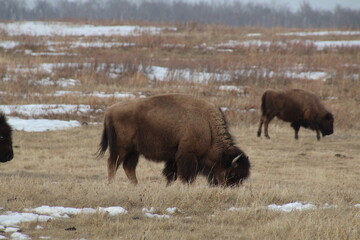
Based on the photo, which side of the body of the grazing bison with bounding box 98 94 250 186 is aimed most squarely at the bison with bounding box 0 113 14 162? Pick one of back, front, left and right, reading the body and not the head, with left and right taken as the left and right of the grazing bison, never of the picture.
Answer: back

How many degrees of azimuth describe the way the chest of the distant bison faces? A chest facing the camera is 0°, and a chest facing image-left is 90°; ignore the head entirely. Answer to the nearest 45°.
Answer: approximately 270°

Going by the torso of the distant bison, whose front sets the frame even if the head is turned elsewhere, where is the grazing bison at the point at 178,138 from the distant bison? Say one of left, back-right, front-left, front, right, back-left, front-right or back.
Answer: right

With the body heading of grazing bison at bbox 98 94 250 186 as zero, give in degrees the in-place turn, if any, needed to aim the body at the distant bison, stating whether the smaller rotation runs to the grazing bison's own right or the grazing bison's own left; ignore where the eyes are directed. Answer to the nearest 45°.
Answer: approximately 45° to the grazing bison's own left

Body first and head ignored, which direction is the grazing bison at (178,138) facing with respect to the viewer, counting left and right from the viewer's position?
facing to the right of the viewer

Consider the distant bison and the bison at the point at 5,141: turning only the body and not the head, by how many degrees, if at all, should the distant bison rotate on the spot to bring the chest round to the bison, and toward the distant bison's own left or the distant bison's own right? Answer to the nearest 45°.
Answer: approximately 135° to the distant bison's own right
